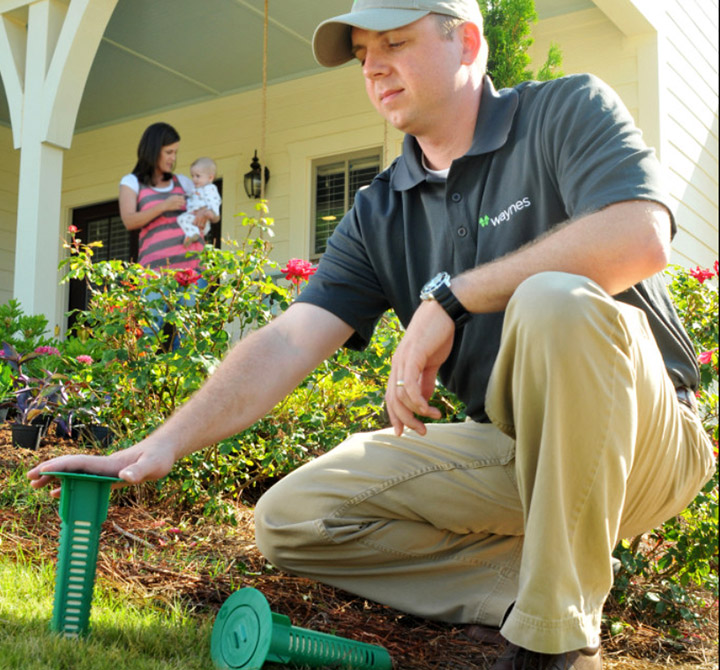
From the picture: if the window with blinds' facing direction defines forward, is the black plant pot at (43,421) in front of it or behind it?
in front

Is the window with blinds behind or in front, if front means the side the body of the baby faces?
behind

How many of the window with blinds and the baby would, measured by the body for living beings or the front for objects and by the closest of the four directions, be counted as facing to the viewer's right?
0

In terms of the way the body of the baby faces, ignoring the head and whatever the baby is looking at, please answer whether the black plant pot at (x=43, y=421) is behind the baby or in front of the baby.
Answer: in front

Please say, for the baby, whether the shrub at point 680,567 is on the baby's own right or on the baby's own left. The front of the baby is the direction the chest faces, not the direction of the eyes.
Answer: on the baby's own left

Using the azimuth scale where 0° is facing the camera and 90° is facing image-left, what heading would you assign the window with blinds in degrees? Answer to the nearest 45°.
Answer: approximately 45°

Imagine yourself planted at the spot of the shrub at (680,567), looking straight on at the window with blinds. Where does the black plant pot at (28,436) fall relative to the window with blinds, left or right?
left

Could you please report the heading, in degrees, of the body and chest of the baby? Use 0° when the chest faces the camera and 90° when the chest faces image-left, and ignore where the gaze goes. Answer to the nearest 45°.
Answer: approximately 45°

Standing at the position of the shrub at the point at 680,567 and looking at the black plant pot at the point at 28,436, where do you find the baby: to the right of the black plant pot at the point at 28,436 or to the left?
right
